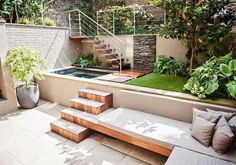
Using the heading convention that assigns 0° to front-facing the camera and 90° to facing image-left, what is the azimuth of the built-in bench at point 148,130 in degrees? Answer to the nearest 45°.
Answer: approximately 45°

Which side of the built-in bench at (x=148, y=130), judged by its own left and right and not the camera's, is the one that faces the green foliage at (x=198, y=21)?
back

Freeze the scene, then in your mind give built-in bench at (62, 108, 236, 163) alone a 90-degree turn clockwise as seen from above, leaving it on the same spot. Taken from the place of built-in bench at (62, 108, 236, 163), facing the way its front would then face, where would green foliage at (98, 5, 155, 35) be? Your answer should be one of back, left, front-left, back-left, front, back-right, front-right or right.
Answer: front-right

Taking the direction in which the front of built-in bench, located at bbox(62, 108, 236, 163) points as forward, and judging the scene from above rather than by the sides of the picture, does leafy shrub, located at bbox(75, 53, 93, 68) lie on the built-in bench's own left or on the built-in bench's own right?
on the built-in bench's own right

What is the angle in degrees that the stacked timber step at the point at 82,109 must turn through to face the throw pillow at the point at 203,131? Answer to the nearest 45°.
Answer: approximately 90° to its left

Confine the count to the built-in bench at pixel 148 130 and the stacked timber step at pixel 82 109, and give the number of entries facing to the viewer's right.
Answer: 0

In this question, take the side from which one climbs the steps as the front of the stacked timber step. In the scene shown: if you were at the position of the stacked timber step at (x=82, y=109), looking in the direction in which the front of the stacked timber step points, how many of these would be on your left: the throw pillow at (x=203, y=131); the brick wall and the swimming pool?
1

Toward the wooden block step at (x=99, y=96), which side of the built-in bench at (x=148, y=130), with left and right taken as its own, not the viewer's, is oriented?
right

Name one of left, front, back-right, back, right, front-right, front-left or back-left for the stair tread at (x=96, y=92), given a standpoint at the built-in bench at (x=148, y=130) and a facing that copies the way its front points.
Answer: right

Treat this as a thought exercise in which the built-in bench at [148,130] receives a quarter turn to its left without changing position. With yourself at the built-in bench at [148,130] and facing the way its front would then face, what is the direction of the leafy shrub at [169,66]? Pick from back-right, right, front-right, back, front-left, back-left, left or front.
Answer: back-left

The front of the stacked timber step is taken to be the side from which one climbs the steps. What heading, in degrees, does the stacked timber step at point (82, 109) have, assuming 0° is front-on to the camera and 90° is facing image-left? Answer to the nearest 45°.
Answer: approximately 45°

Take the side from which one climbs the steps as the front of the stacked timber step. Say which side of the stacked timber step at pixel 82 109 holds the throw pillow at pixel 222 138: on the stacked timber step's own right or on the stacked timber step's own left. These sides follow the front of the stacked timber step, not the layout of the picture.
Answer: on the stacked timber step's own left

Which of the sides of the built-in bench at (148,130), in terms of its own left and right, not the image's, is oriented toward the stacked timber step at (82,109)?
right

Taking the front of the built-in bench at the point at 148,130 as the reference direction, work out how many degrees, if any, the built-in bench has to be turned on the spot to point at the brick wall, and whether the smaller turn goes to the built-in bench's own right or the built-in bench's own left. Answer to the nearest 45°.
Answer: approximately 90° to the built-in bench's own right
